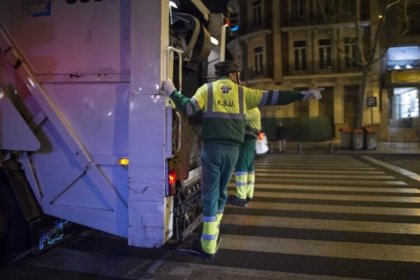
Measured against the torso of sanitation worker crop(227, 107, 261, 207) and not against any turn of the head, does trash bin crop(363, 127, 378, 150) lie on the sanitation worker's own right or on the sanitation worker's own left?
on the sanitation worker's own right

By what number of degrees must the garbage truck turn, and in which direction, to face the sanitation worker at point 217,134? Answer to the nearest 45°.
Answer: approximately 180°

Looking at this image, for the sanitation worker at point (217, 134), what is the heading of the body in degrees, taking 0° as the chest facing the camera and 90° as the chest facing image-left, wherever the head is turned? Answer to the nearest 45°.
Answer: approximately 180°

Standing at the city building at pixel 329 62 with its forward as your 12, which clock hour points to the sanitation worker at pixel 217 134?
The sanitation worker is roughly at 12 o'clock from the city building.

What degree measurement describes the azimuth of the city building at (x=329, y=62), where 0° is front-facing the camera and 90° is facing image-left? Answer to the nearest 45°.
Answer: approximately 0°

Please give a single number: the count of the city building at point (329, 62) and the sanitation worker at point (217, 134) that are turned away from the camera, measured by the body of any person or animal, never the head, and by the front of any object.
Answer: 1
